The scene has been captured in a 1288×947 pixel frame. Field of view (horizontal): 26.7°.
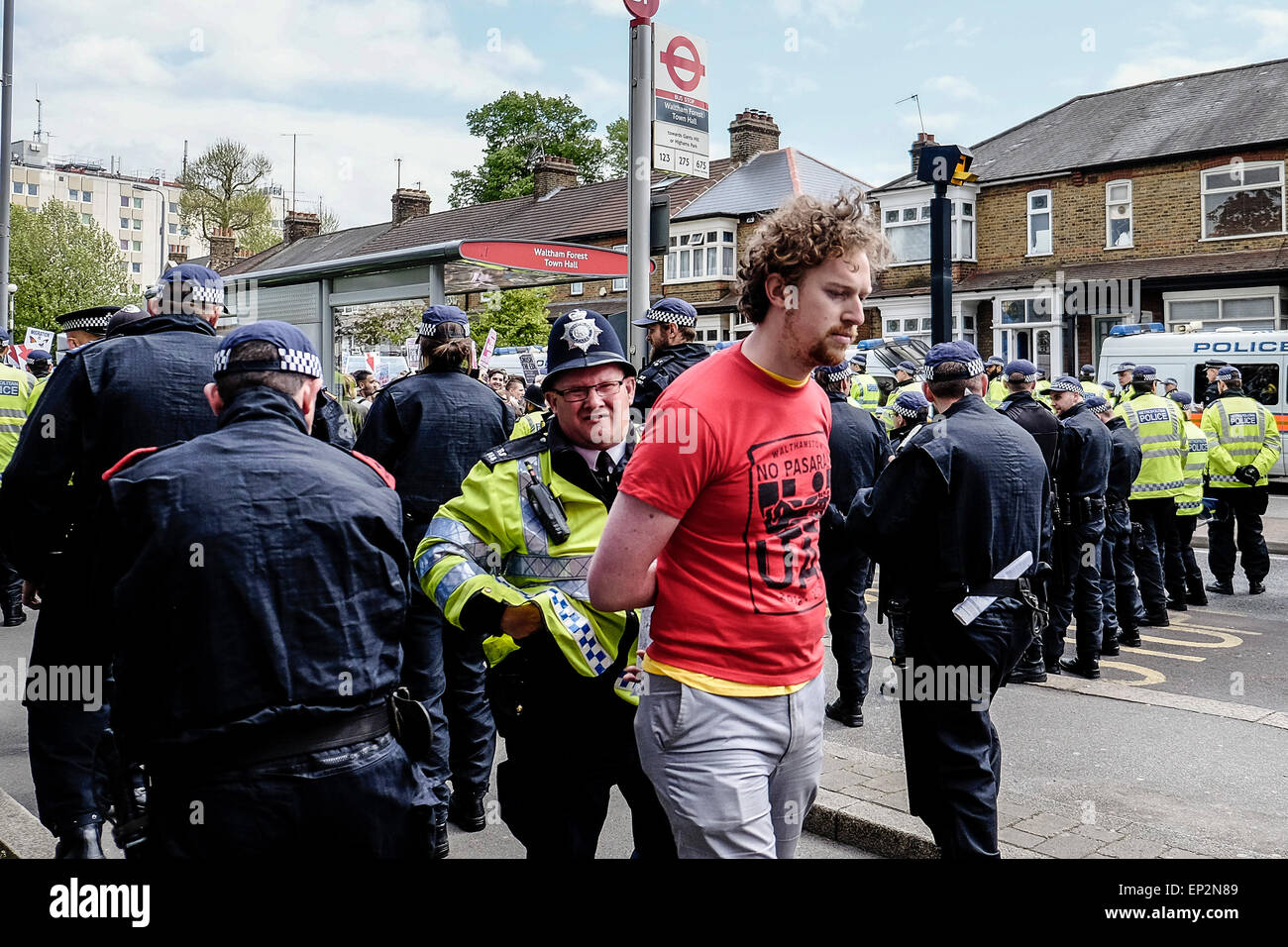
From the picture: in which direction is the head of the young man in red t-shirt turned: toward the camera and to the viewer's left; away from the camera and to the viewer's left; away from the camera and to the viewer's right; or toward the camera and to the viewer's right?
toward the camera and to the viewer's right

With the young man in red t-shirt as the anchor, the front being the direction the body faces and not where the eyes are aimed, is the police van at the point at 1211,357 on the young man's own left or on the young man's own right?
on the young man's own left

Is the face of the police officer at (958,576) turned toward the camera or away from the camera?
away from the camera

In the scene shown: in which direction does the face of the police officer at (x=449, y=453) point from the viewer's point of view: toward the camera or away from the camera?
away from the camera

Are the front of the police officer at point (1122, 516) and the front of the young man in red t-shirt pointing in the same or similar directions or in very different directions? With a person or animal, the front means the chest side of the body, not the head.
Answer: very different directions

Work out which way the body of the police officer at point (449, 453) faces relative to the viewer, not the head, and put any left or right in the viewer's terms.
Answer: facing away from the viewer

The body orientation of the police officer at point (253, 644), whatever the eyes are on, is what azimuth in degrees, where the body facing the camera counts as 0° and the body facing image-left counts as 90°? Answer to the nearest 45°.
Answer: approximately 180°
